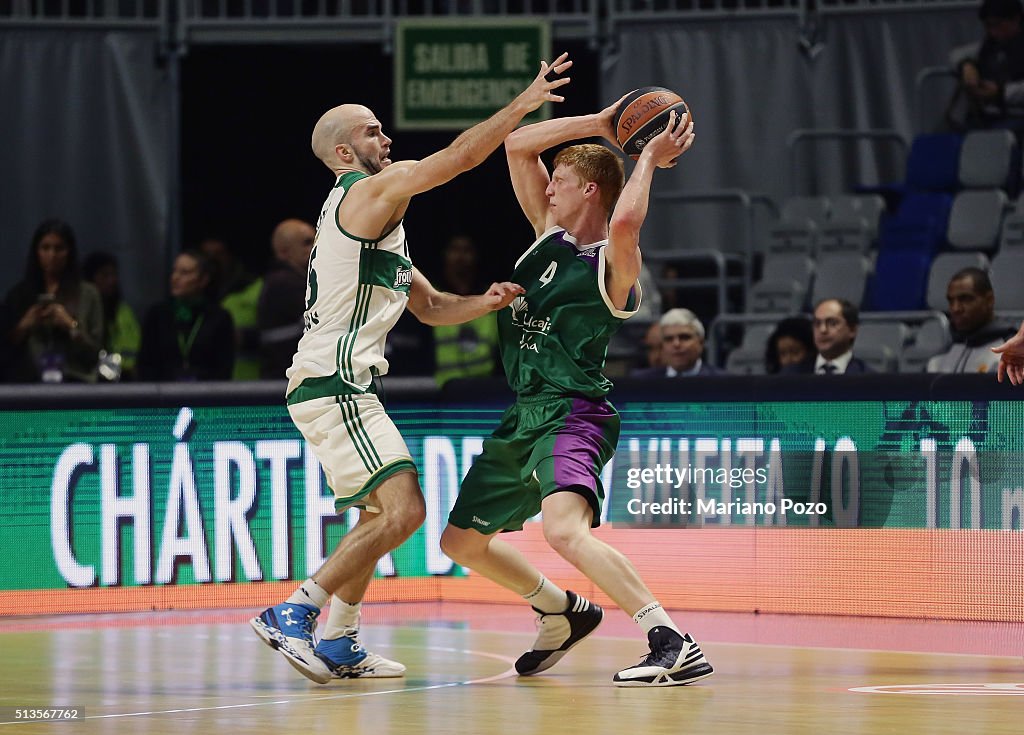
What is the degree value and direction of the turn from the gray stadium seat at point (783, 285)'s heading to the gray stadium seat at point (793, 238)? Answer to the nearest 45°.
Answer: approximately 135° to its right

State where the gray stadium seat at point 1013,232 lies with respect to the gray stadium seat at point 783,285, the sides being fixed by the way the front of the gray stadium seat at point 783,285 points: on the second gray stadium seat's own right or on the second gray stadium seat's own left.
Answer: on the second gray stadium seat's own left

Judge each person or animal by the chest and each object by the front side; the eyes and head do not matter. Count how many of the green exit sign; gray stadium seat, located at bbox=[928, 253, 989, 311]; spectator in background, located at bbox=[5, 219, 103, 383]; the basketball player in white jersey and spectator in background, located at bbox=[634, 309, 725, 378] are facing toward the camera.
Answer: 4

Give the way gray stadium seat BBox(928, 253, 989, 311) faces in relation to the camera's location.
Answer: facing the viewer

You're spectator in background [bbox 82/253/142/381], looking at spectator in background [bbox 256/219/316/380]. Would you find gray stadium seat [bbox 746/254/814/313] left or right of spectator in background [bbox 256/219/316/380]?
left

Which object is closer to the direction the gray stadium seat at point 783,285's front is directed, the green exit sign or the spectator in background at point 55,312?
the spectator in background

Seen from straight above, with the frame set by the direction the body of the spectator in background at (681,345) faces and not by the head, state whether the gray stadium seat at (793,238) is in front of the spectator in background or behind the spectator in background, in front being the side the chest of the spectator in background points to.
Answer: behind

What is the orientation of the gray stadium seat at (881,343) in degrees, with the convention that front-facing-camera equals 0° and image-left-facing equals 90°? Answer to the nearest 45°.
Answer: approximately 45°

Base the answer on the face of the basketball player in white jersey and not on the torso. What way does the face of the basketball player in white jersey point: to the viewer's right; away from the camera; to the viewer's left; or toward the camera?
to the viewer's right

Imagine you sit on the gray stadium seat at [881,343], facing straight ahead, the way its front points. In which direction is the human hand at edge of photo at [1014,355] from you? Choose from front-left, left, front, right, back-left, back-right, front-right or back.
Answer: front-left

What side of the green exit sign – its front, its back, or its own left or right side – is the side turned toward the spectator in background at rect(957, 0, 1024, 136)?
left

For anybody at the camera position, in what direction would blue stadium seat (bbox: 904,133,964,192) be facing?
facing the viewer and to the left of the viewer

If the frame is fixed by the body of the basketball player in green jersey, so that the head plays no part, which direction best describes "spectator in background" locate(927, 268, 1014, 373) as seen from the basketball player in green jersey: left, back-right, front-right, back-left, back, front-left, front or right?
back
